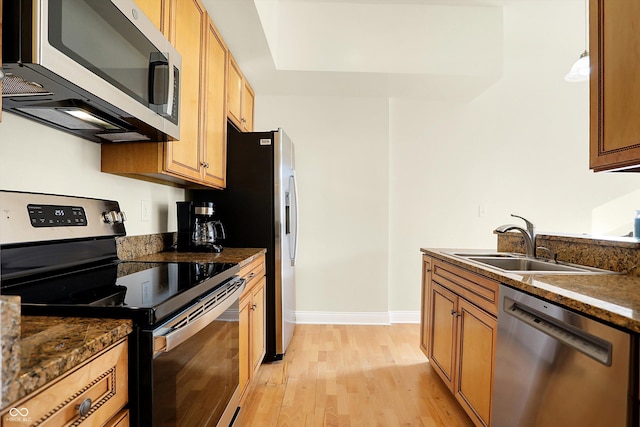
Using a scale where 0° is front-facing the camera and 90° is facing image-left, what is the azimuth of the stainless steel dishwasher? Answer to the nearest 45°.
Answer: approximately 45°

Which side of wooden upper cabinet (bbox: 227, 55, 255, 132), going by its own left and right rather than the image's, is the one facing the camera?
right

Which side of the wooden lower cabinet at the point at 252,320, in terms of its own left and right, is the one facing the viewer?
right

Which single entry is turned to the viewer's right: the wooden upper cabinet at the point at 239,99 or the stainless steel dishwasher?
the wooden upper cabinet

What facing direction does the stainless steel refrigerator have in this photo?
to the viewer's right

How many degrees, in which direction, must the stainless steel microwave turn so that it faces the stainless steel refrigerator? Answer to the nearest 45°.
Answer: approximately 90° to its left

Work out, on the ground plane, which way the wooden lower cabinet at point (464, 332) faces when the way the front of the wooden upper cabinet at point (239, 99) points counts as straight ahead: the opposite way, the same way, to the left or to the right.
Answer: the opposite way

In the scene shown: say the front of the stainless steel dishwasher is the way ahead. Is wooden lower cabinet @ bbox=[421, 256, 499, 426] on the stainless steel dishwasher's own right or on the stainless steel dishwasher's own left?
on the stainless steel dishwasher's own right

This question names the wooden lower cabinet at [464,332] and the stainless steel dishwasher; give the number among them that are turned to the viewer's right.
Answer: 0

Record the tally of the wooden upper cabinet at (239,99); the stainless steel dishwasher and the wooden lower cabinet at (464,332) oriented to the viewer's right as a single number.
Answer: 1

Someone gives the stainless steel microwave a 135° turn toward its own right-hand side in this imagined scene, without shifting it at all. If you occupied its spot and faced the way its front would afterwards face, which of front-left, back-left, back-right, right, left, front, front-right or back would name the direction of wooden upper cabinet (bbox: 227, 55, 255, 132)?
back-right
